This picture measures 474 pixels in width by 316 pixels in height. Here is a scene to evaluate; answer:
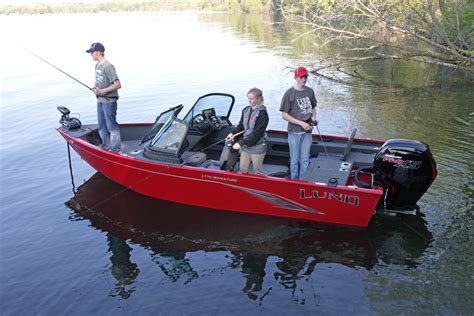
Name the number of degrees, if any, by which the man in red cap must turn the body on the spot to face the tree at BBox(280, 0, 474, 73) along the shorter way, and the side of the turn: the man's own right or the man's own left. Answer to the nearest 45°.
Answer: approximately 135° to the man's own left

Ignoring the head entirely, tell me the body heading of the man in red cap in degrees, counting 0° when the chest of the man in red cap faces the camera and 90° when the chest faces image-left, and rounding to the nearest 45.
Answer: approximately 315°

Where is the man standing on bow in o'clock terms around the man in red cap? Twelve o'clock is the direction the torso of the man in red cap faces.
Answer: The man standing on bow is roughly at 5 o'clock from the man in red cap.

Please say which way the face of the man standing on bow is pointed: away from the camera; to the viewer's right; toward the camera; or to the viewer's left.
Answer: to the viewer's left
